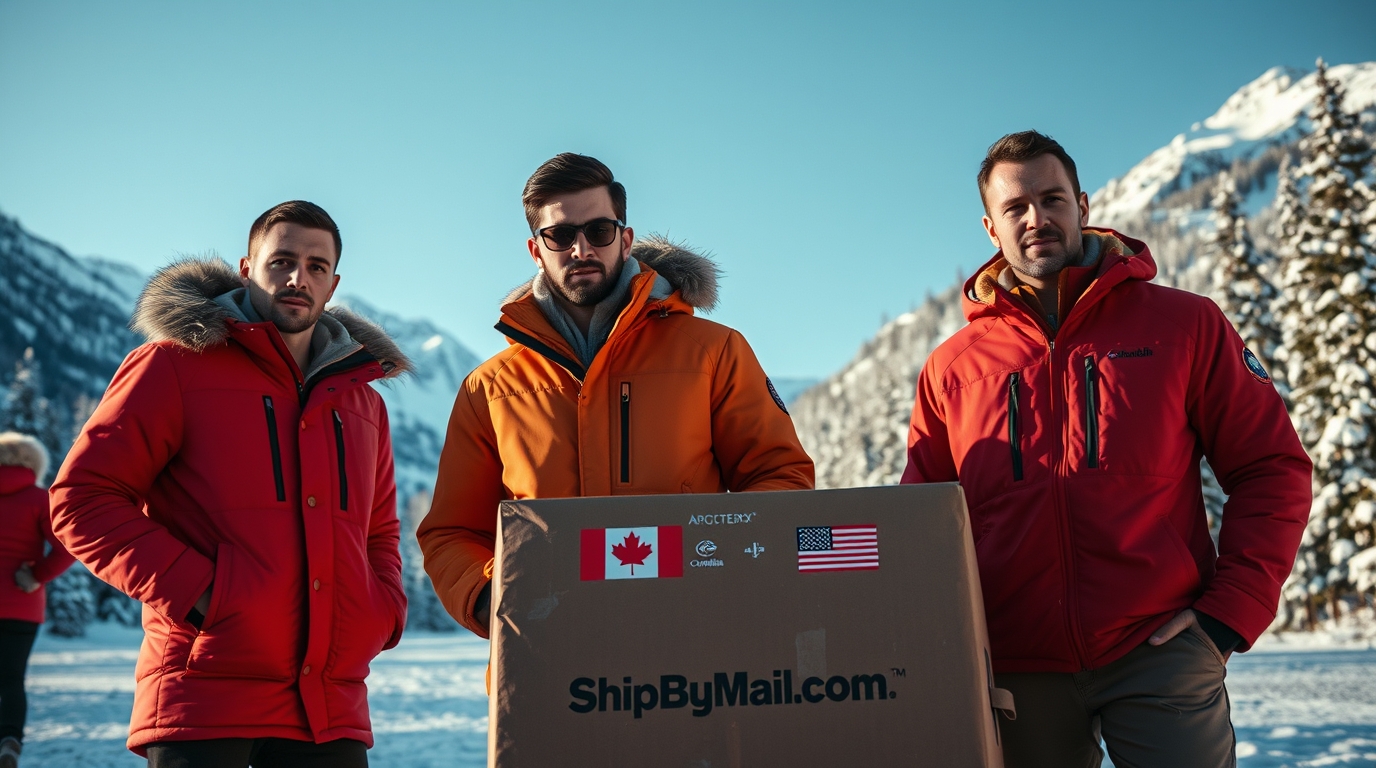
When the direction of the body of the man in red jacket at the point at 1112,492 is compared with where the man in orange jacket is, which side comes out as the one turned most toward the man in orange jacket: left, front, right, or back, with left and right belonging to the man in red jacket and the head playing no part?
right

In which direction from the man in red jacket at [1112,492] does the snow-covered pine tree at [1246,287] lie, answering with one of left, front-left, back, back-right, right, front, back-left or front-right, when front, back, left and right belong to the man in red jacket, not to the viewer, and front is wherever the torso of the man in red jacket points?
back

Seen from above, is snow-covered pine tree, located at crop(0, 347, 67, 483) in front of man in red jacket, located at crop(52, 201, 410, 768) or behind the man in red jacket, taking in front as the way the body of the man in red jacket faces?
behind

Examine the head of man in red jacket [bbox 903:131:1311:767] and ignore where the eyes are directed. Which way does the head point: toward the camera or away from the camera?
toward the camera

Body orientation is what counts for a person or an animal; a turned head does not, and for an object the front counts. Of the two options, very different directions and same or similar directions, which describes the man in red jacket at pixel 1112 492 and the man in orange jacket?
same or similar directions

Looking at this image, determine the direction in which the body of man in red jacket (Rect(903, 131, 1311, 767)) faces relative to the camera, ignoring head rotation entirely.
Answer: toward the camera

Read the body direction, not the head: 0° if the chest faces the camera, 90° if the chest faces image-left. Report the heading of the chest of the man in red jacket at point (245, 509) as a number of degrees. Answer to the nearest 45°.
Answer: approximately 315°

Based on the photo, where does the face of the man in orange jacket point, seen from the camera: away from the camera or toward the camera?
toward the camera

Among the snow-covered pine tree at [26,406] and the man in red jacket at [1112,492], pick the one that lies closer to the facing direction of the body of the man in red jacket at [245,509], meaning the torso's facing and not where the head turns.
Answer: the man in red jacket

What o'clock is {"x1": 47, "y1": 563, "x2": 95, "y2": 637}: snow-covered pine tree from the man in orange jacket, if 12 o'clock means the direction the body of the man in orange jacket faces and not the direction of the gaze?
The snow-covered pine tree is roughly at 5 o'clock from the man in orange jacket.

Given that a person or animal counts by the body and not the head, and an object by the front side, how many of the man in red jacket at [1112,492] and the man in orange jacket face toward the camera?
2

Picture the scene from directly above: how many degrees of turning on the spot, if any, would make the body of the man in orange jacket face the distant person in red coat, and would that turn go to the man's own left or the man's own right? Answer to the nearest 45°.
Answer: approximately 135° to the man's own right
